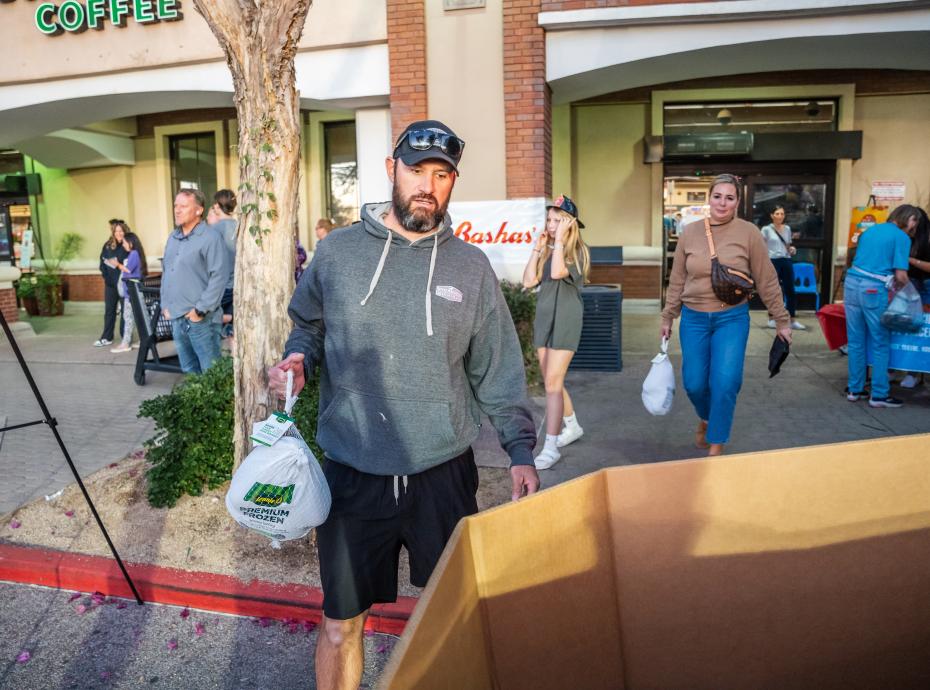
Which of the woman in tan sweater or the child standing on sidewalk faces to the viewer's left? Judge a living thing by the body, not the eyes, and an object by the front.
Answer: the child standing on sidewalk

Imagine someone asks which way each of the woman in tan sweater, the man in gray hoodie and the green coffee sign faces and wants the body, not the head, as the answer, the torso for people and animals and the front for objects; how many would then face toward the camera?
3

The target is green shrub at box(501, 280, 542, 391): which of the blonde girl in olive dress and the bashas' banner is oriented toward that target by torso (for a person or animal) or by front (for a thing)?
the bashas' banner

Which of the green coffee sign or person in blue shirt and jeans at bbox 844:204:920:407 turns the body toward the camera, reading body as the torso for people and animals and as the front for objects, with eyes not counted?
the green coffee sign

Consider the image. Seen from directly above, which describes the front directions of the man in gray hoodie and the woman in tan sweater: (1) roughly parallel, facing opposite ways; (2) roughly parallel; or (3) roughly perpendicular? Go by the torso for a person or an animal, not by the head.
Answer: roughly parallel

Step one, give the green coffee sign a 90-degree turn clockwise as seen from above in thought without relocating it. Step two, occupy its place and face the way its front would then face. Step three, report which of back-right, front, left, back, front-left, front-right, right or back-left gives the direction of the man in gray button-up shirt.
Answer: left

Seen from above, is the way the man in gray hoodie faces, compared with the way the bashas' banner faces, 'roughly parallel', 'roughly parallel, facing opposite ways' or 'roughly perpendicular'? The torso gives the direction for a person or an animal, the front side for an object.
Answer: roughly parallel

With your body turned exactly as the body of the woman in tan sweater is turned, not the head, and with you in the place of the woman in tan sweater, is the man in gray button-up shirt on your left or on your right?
on your right

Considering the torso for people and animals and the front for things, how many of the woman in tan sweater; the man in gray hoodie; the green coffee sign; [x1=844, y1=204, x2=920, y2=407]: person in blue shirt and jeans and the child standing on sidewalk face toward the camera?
3

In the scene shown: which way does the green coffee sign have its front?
toward the camera

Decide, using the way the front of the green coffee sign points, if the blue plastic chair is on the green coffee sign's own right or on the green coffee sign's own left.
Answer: on the green coffee sign's own left

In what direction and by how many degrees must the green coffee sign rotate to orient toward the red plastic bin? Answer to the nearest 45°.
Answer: approximately 45° to its left

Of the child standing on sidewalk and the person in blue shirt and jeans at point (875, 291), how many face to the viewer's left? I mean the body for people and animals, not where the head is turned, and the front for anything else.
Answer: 1

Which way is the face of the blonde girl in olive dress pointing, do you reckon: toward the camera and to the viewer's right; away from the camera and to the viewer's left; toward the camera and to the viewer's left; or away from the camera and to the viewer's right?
toward the camera and to the viewer's left

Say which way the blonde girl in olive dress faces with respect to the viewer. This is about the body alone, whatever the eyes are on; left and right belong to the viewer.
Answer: facing the viewer and to the left of the viewer

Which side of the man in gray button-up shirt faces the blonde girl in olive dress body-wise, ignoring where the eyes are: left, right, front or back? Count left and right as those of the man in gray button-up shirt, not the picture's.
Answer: left
